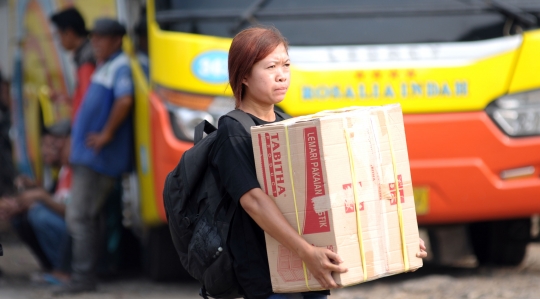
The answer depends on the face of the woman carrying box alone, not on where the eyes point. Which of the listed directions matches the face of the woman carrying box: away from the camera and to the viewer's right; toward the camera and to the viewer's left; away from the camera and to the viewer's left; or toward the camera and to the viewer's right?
toward the camera and to the viewer's right

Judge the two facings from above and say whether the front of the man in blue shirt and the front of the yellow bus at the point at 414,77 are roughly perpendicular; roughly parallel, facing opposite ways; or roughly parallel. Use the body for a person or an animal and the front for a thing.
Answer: roughly perpendicular

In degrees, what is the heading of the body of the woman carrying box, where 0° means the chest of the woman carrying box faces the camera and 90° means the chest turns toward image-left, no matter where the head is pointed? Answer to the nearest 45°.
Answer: approximately 315°

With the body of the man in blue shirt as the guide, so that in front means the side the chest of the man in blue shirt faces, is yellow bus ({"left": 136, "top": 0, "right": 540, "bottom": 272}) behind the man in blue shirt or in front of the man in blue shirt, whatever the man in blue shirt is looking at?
behind

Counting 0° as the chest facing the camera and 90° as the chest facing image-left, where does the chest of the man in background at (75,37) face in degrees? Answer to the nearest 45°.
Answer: approximately 90°

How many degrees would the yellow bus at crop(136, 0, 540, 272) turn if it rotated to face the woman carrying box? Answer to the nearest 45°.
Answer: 0° — it already faces them

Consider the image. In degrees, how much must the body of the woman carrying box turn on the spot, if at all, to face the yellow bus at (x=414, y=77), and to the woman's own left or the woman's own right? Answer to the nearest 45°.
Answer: approximately 135° to the woman's own left

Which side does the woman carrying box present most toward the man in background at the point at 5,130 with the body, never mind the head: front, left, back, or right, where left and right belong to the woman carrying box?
back

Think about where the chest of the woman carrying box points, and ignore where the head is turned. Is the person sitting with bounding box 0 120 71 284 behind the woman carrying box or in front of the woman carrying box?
behind

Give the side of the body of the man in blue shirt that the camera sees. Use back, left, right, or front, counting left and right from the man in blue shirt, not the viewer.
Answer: left
